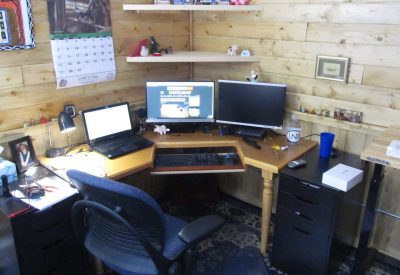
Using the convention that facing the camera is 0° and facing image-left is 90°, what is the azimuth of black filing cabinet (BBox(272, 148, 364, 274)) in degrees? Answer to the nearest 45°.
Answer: approximately 45°

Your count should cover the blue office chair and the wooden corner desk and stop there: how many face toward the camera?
1

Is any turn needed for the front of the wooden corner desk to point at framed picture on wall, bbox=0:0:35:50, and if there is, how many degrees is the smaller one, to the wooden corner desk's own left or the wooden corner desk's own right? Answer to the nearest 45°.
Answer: approximately 90° to the wooden corner desk's own right

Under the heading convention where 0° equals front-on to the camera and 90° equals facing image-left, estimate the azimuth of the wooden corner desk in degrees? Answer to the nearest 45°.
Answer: approximately 0°

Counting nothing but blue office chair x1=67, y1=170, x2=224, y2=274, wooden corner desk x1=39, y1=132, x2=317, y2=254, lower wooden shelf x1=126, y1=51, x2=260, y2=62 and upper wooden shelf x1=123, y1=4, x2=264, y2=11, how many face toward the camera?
3

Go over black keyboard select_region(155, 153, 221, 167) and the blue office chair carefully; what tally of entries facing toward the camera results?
1

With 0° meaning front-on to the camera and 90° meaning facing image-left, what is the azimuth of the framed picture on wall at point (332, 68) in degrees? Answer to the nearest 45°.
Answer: approximately 45°
